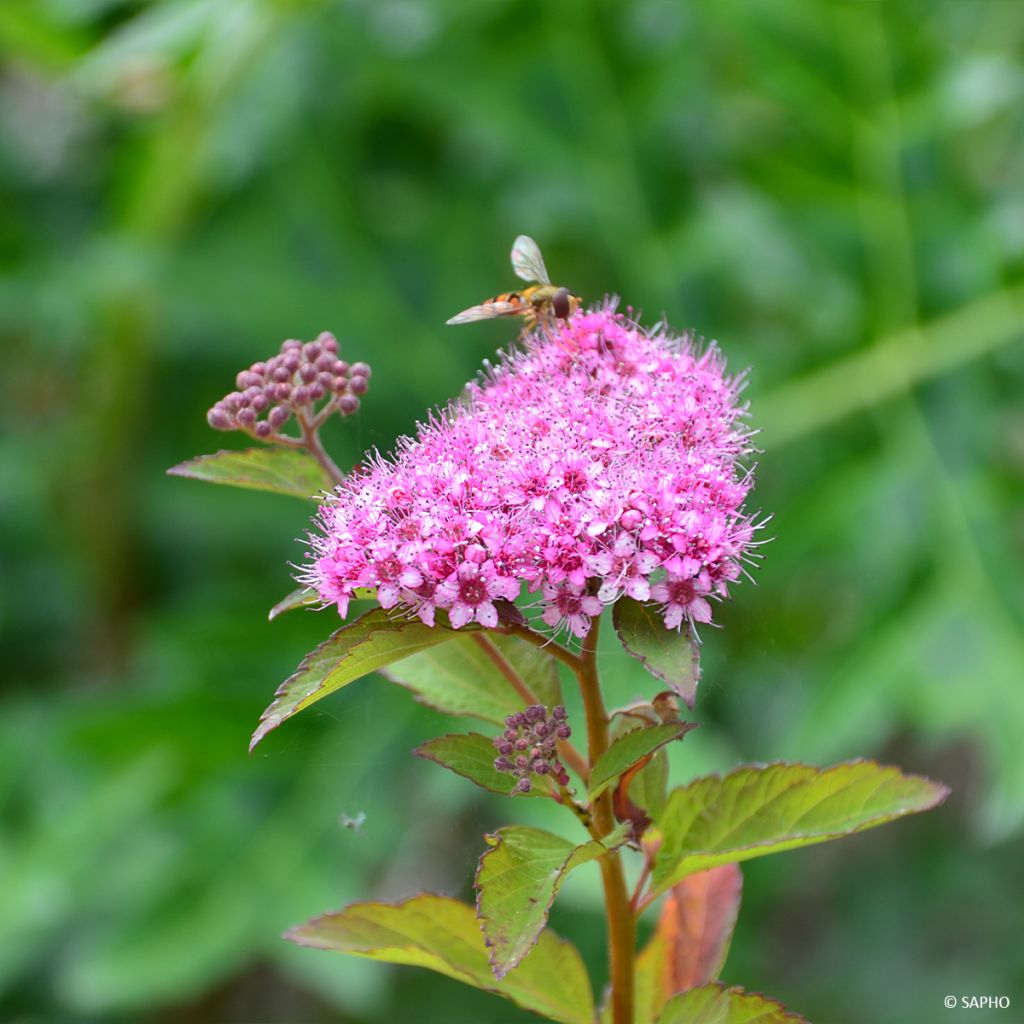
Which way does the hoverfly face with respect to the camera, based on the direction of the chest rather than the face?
to the viewer's right
